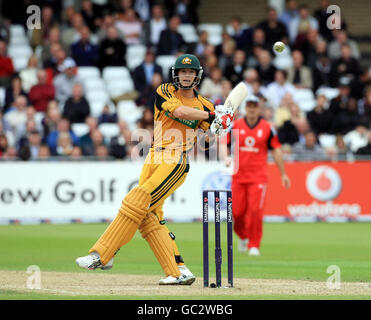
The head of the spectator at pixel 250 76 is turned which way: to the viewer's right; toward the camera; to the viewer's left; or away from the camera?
toward the camera

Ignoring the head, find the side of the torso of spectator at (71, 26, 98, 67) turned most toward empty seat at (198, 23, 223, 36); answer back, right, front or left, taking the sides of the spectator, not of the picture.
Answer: left

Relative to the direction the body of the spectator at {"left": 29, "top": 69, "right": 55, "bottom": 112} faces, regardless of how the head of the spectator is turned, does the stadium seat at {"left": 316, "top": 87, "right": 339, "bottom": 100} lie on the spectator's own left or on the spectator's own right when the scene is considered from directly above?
on the spectator's own left

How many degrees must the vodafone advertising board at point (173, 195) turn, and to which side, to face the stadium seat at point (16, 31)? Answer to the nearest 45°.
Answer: approximately 135° to its right

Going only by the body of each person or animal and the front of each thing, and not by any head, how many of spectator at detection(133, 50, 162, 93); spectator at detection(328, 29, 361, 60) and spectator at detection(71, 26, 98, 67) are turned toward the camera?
3

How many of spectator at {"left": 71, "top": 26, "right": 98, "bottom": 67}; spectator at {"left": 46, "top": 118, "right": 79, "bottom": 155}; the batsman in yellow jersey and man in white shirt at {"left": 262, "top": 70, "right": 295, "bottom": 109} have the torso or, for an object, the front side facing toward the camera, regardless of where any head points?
4

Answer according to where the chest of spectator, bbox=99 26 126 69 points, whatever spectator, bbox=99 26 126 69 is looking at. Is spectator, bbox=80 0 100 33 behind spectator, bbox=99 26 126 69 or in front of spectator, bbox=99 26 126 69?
behind

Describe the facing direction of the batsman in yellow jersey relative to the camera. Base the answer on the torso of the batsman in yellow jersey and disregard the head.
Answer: toward the camera

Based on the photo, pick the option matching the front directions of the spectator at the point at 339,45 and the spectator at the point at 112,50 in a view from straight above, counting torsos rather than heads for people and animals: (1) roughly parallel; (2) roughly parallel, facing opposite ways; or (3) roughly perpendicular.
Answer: roughly parallel

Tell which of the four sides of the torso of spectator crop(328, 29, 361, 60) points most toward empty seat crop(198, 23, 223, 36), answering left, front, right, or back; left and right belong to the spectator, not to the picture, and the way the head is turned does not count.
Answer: right

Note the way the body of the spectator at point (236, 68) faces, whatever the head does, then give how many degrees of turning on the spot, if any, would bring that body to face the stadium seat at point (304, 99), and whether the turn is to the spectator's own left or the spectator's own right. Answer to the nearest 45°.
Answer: approximately 90° to the spectator's own left

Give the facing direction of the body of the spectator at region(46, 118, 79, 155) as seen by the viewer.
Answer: toward the camera

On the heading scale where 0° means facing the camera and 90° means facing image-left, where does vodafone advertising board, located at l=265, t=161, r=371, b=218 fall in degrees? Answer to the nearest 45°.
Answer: approximately 0°
